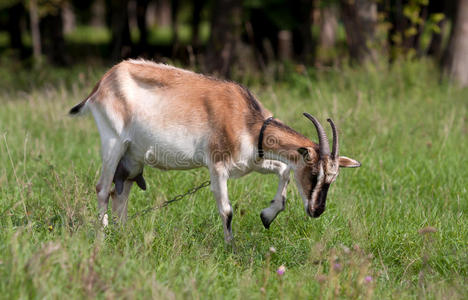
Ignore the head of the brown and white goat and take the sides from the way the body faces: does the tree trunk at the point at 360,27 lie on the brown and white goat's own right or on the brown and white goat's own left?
on the brown and white goat's own left

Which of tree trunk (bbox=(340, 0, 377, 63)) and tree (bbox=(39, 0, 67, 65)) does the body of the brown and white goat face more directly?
the tree trunk

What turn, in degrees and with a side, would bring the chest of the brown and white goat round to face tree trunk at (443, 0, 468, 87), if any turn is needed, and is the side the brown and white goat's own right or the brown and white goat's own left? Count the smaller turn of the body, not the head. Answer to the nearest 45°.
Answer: approximately 45° to the brown and white goat's own left

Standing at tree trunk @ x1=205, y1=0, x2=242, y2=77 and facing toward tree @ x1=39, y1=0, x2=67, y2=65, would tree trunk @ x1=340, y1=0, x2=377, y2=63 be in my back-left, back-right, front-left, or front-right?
back-right

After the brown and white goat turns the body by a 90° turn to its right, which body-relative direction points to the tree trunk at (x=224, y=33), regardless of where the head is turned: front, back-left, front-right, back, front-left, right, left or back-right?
back

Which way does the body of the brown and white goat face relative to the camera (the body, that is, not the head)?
to the viewer's right

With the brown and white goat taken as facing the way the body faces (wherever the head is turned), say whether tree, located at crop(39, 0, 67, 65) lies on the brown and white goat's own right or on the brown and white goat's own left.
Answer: on the brown and white goat's own left

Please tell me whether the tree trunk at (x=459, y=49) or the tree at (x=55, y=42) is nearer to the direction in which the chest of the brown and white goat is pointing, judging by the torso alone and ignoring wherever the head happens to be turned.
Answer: the tree trunk
